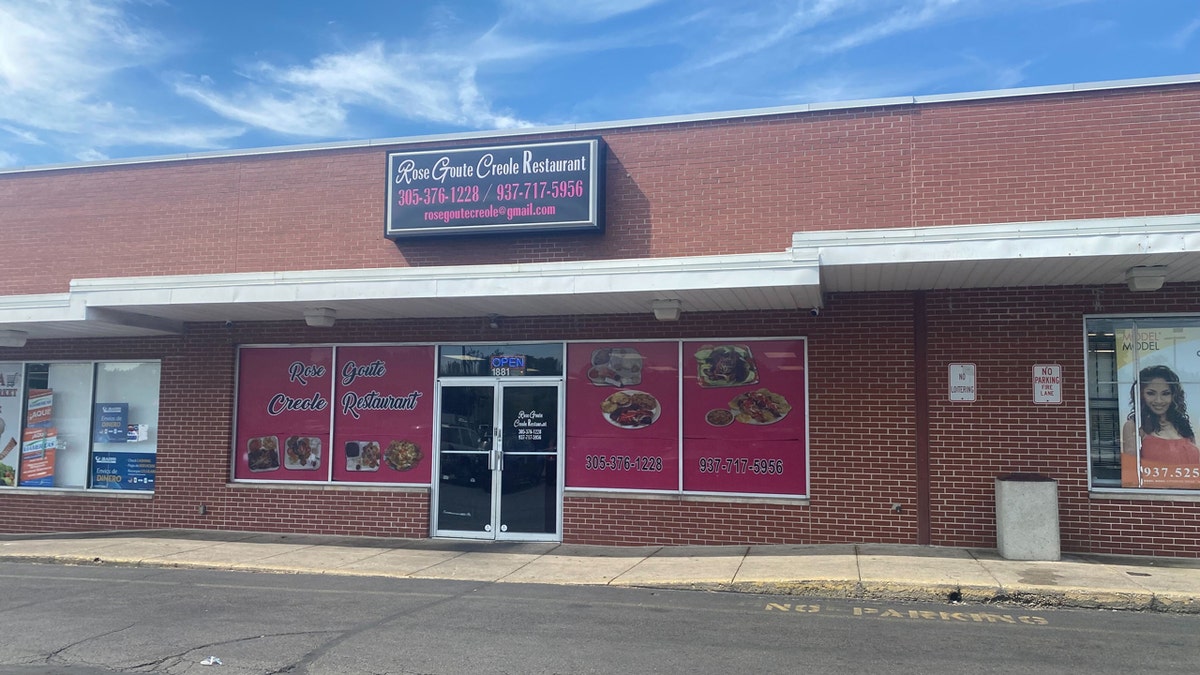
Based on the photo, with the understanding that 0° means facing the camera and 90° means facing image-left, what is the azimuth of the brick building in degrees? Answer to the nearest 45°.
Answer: approximately 0°

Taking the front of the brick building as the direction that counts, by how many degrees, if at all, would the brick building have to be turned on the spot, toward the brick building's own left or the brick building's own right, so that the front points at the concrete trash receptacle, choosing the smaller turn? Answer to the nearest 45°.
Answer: approximately 45° to the brick building's own left
